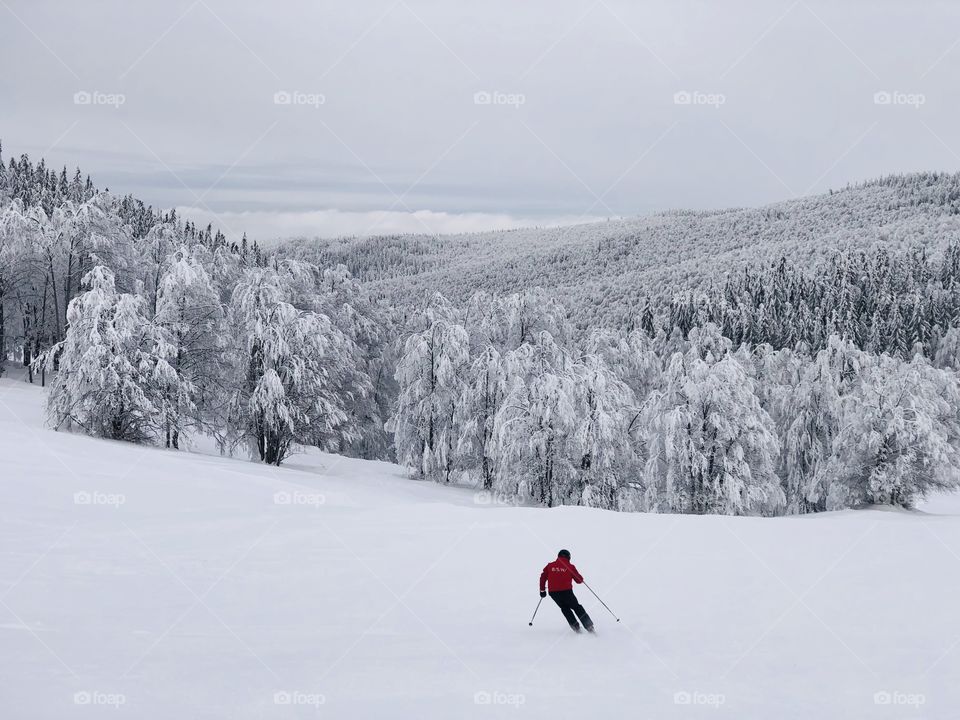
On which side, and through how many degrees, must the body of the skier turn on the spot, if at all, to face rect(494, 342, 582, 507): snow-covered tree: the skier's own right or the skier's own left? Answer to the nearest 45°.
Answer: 0° — they already face it

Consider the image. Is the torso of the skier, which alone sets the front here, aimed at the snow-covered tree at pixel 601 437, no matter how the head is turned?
yes

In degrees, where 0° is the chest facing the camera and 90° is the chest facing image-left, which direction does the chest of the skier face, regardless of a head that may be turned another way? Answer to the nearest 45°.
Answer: approximately 180°
